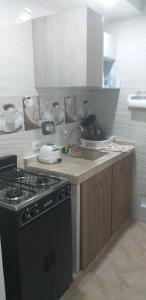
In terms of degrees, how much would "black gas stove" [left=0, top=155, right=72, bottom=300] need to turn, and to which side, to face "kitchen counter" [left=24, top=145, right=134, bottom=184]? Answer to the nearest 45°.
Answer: approximately 90° to its left

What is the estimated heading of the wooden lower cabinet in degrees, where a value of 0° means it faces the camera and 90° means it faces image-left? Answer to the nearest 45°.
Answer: approximately 315°

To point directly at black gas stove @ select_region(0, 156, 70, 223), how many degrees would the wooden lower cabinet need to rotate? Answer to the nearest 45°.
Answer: approximately 90° to its right

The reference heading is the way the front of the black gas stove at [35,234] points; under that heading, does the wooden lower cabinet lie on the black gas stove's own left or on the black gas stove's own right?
on the black gas stove's own left

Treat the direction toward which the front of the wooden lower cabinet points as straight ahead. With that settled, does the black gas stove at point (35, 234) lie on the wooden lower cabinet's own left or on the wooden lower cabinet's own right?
on the wooden lower cabinet's own right

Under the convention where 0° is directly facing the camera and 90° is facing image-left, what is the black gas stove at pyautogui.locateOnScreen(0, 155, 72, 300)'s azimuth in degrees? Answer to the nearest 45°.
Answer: approximately 315°

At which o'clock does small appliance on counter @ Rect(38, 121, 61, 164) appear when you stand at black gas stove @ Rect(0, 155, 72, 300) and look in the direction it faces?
The small appliance on counter is roughly at 8 o'clock from the black gas stove.

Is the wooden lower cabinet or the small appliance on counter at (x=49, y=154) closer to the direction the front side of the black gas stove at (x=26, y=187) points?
the wooden lower cabinet
